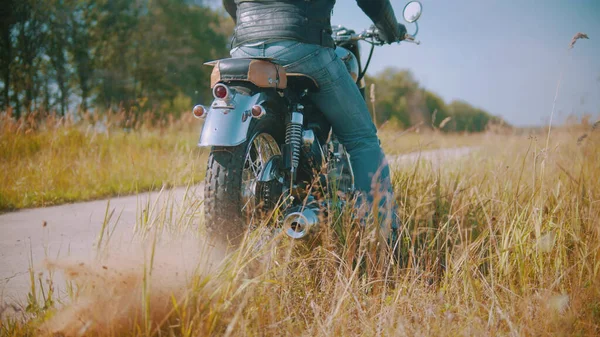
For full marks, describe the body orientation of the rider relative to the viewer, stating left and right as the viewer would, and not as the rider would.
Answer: facing away from the viewer and to the right of the viewer

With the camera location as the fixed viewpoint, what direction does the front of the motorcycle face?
facing away from the viewer and to the right of the viewer
